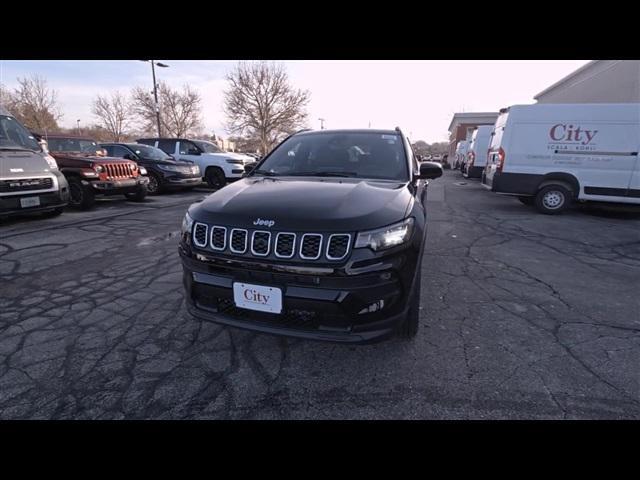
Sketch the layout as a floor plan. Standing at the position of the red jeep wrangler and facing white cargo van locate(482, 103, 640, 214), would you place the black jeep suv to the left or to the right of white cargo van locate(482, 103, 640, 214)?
right

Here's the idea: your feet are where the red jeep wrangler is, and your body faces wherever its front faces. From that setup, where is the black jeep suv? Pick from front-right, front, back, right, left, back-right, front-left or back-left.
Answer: front-right

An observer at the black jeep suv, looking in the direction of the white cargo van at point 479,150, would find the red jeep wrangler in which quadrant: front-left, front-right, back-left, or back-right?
front-left

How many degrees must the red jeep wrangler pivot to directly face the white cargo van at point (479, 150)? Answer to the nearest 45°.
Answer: approximately 45° to its left

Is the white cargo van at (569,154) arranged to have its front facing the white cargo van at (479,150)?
no

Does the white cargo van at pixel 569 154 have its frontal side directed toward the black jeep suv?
no

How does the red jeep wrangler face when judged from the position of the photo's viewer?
facing the viewer and to the right of the viewer

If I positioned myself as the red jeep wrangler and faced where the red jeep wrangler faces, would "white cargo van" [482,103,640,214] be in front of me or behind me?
in front

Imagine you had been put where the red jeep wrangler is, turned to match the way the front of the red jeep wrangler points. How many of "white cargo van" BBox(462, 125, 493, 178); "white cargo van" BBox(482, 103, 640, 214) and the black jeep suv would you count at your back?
0
